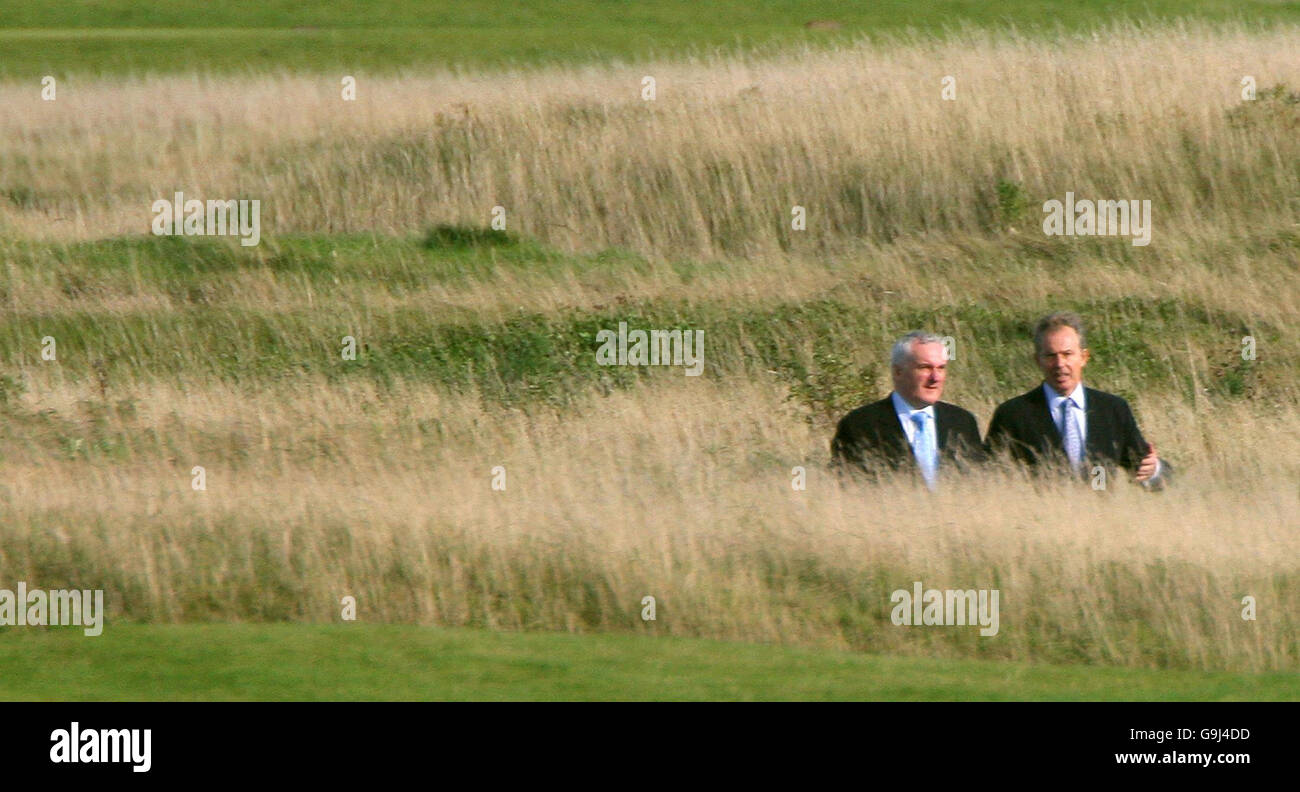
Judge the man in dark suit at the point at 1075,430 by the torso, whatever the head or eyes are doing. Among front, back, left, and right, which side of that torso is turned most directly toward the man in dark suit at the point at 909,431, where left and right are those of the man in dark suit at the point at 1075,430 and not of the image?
right

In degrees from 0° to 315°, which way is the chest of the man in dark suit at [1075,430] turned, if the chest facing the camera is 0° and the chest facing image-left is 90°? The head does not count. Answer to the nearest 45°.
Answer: approximately 0°
